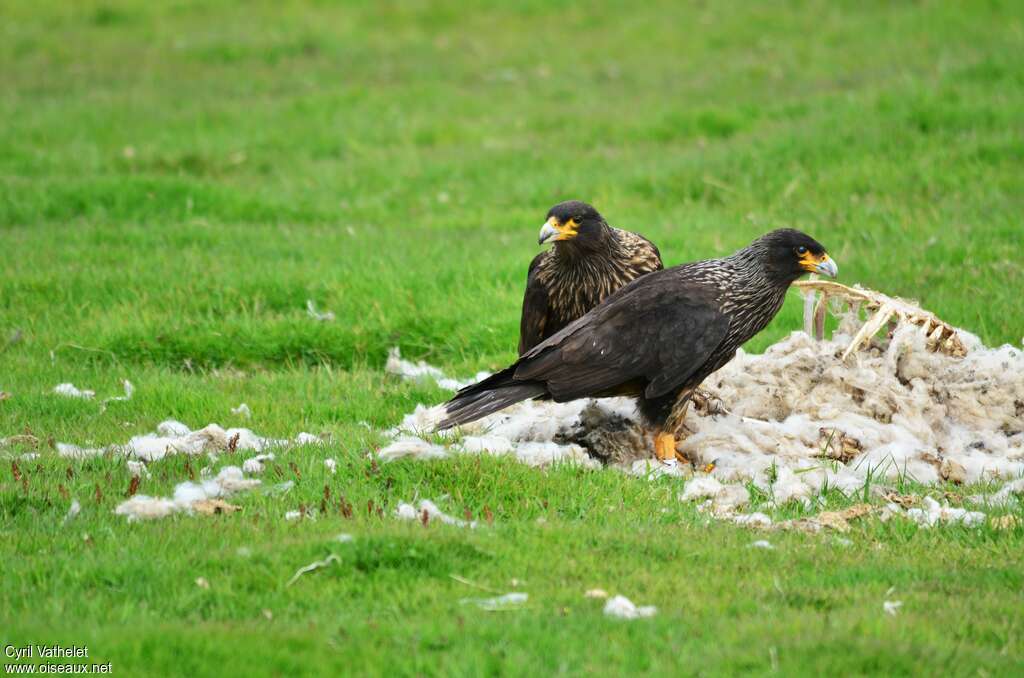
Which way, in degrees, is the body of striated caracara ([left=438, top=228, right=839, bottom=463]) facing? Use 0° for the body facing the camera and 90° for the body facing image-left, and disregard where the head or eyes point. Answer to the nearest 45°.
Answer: approximately 270°

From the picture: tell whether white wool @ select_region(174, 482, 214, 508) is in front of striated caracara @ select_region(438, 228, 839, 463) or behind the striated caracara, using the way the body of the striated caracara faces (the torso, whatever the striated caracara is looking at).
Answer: behind

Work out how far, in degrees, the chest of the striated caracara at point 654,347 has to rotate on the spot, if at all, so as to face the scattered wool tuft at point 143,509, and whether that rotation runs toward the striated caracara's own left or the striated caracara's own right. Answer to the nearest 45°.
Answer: approximately 135° to the striated caracara's own right

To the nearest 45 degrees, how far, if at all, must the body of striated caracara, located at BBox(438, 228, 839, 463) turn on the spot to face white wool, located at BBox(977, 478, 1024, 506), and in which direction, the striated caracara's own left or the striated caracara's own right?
0° — it already faces it

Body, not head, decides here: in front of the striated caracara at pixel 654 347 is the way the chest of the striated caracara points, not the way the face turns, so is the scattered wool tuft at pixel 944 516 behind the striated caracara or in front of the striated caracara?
in front

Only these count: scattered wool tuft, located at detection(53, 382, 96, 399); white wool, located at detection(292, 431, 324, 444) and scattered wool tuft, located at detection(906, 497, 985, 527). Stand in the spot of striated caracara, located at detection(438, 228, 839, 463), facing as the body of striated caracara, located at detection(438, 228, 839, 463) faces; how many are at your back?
2

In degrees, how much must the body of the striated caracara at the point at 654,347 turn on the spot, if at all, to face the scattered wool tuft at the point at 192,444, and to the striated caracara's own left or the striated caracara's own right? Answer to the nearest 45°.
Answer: approximately 180°

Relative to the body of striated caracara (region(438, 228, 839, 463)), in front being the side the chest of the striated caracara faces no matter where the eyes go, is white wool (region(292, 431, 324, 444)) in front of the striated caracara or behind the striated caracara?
behind

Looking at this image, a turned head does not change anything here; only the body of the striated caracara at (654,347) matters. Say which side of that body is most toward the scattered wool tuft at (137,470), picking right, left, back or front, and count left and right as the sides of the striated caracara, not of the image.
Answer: back

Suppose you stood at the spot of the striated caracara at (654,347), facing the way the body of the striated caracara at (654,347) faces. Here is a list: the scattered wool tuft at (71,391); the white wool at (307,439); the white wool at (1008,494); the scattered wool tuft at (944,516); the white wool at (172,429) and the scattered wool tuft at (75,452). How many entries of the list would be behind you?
4

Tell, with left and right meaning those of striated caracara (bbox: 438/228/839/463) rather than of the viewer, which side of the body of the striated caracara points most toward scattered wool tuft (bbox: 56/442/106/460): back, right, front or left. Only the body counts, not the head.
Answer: back

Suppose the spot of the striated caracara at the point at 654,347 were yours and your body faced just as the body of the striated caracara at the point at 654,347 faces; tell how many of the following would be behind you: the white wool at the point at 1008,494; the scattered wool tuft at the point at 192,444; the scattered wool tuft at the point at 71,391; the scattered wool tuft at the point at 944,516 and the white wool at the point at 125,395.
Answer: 3

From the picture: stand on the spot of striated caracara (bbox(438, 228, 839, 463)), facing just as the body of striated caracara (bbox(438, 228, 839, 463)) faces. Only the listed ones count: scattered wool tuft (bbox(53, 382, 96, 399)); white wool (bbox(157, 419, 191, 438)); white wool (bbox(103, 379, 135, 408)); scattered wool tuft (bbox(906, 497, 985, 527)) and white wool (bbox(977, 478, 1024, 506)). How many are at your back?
3

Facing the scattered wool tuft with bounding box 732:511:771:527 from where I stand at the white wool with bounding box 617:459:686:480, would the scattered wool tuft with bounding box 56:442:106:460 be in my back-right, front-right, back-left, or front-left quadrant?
back-right

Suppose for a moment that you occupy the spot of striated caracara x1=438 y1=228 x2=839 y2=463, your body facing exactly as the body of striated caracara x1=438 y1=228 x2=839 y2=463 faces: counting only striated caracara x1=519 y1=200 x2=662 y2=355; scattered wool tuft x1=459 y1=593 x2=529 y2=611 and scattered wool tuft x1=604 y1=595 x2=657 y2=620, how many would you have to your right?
2
